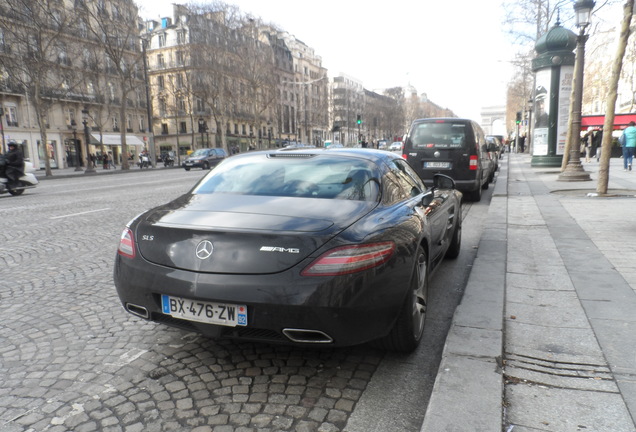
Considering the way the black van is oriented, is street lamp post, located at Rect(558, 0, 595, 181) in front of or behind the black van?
in front

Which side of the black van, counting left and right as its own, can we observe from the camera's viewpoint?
back

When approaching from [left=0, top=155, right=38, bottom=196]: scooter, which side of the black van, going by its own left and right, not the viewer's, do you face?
left

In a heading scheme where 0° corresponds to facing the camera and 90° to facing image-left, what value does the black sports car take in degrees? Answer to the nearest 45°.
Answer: approximately 225°

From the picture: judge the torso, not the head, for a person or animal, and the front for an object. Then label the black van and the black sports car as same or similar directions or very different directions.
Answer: same or similar directions

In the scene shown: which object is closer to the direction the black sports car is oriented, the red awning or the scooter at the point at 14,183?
the red awning

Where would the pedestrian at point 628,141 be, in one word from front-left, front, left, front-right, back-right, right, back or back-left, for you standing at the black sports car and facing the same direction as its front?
front

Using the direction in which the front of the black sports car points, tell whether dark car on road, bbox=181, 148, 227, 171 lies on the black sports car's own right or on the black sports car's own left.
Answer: on the black sports car's own left

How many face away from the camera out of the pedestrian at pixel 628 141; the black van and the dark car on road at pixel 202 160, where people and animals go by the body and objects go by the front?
2
